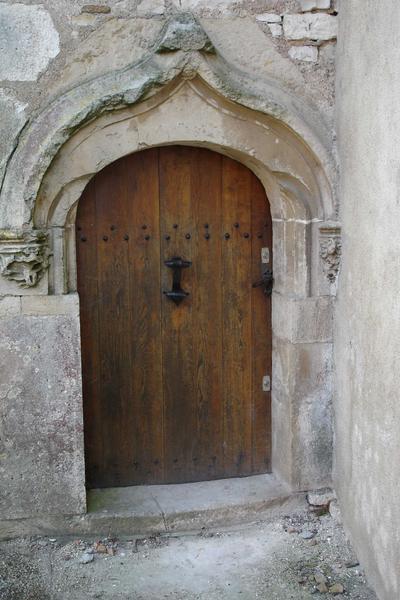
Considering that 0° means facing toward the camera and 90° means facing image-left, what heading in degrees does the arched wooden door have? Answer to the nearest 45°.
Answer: approximately 0°

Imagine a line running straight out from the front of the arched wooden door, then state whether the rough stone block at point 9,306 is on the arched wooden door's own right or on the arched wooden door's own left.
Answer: on the arched wooden door's own right
